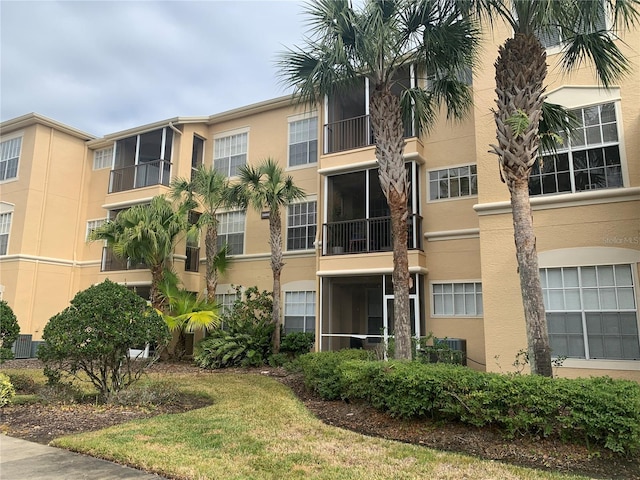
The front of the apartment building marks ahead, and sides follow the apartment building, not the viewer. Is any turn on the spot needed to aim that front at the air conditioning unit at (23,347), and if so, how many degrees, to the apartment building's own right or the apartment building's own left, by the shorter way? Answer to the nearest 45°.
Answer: approximately 45° to the apartment building's own right

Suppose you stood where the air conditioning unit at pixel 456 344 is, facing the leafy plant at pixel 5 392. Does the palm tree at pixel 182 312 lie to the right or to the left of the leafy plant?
right

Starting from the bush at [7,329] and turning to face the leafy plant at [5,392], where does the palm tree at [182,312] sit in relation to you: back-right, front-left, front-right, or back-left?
back-left

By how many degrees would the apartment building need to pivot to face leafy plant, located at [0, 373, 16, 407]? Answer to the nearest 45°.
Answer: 0° — it already faces it

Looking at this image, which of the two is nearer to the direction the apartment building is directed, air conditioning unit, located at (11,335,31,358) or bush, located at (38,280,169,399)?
the bush

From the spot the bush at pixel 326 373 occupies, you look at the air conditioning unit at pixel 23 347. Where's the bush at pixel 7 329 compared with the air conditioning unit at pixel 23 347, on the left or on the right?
left

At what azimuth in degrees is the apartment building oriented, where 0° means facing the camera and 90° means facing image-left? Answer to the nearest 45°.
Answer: approximately 45°

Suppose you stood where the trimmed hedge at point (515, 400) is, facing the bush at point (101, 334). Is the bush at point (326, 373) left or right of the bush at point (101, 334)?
right
